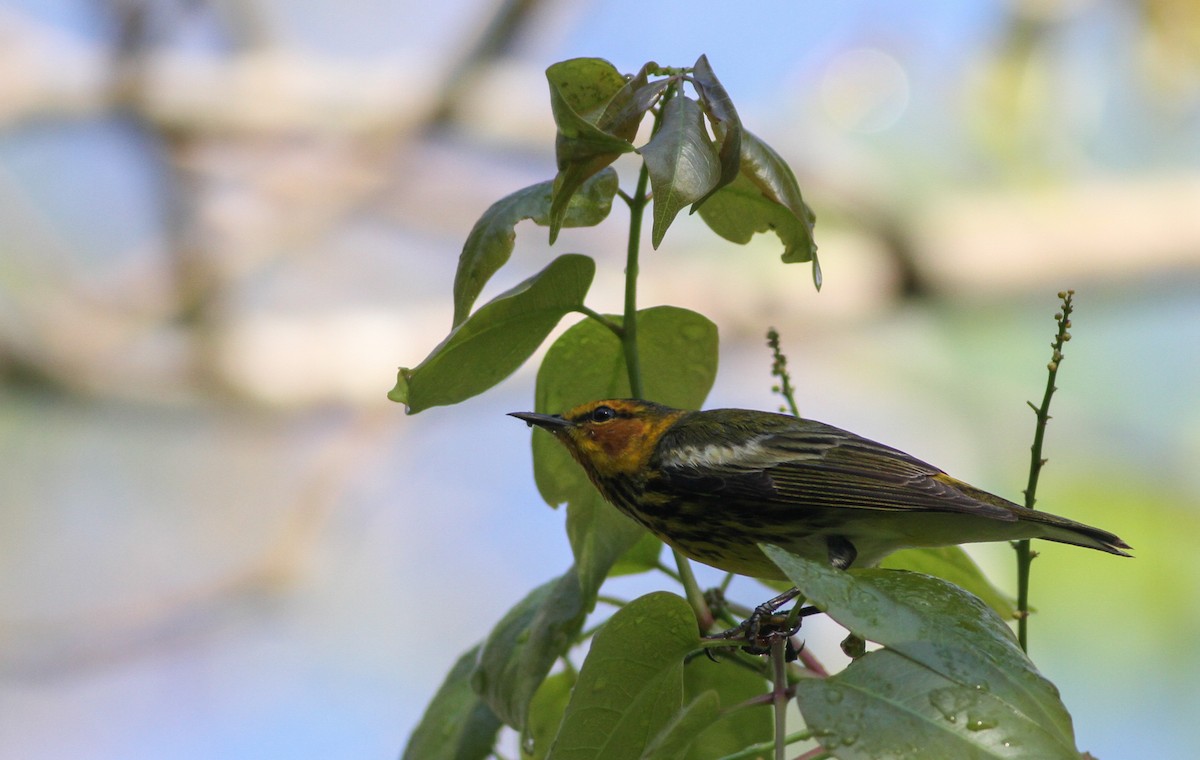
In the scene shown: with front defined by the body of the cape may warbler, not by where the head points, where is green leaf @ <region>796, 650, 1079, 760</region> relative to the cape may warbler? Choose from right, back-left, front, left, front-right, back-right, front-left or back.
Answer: left

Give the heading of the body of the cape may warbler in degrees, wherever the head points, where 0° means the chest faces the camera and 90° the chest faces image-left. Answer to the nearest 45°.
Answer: approximately 90°

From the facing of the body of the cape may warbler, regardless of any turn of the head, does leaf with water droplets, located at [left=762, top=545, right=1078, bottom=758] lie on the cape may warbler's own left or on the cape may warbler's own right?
on the cape may warbler's own left
